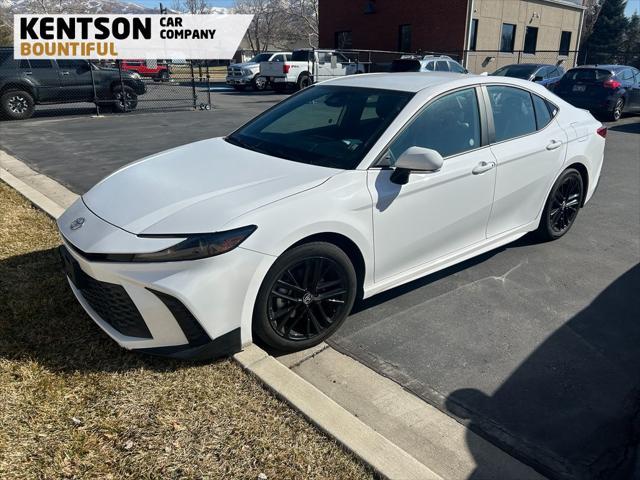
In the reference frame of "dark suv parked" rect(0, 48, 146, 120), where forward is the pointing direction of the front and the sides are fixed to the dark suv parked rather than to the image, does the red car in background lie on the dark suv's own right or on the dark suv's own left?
on the dark suv's own left

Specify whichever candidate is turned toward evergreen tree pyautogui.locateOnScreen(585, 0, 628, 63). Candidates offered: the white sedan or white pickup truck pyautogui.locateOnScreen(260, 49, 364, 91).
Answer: the white pickup truck

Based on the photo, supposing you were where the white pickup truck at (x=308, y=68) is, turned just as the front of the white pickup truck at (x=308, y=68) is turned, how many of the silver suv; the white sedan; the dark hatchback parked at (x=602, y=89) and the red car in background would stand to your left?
1

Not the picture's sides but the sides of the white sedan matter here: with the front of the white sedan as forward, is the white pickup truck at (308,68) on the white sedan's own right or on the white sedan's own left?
on the white sedan's own right

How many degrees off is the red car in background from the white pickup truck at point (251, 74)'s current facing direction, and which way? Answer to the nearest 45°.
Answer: approximately 90° to its right

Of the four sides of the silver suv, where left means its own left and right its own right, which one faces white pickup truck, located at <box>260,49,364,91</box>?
left

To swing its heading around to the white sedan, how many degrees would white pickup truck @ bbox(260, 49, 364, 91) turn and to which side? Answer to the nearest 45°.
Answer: approximately 135° to its right

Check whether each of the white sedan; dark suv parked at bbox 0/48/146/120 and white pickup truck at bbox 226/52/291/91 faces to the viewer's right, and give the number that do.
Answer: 1

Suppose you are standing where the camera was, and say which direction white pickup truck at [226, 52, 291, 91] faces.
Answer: facing the viewer and to the left of the viewer

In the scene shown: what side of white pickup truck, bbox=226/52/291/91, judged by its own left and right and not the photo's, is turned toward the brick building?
back

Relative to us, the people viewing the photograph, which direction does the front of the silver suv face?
facing away from the viewer and to the right of the viewer

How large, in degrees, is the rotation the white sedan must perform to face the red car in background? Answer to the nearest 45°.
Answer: approximately 135° to its right

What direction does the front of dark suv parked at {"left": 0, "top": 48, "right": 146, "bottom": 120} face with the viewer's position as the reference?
facing to the right of the viewer

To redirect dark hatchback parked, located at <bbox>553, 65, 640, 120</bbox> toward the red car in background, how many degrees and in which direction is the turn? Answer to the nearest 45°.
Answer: approximately 135° to its left
